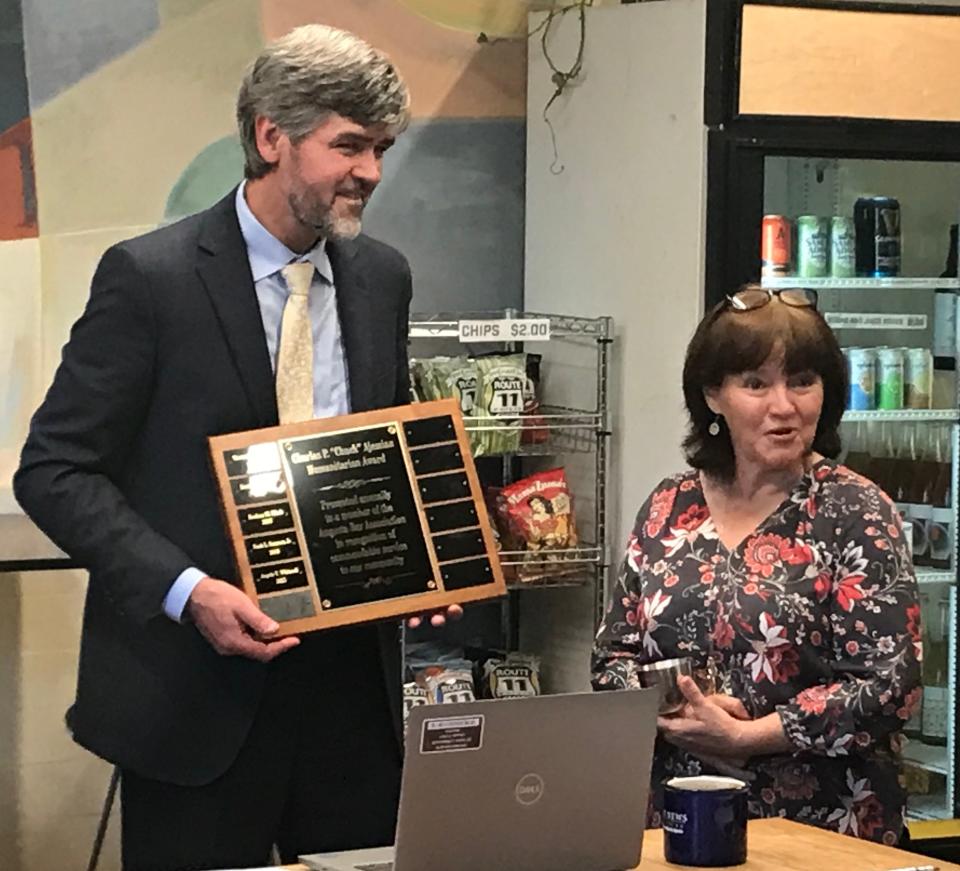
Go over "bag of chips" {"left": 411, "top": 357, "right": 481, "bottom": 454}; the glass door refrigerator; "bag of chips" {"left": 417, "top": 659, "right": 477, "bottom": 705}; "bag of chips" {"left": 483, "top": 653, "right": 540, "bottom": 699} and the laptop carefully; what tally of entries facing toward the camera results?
4

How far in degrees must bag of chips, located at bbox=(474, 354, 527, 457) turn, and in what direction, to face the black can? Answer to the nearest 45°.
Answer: approximately 90° to its left

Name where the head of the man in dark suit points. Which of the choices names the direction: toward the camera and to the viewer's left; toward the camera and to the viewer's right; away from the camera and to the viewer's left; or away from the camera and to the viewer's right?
toward the camera and to the viewer's right

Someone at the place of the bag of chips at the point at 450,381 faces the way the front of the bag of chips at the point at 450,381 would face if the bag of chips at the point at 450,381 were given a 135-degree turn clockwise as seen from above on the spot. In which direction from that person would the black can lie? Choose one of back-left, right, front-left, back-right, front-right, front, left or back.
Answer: back-right

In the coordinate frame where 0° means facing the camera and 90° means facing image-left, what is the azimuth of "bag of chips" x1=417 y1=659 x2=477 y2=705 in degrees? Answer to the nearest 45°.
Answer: approximately 0°

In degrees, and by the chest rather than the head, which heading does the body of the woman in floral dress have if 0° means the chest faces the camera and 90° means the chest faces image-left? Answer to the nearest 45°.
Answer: approximately 45°

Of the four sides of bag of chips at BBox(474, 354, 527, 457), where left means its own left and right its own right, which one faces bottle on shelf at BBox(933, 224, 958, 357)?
left
